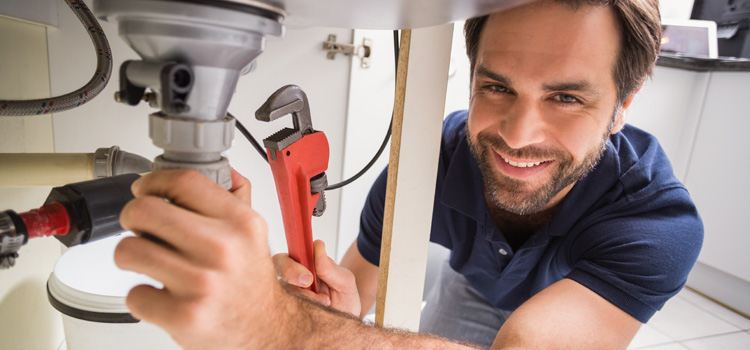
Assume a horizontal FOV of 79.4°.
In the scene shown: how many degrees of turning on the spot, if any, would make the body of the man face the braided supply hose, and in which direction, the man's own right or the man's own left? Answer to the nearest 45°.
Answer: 0° — they already face it

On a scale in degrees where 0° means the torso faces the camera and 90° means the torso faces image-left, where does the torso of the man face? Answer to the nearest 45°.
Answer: approximately 45°
